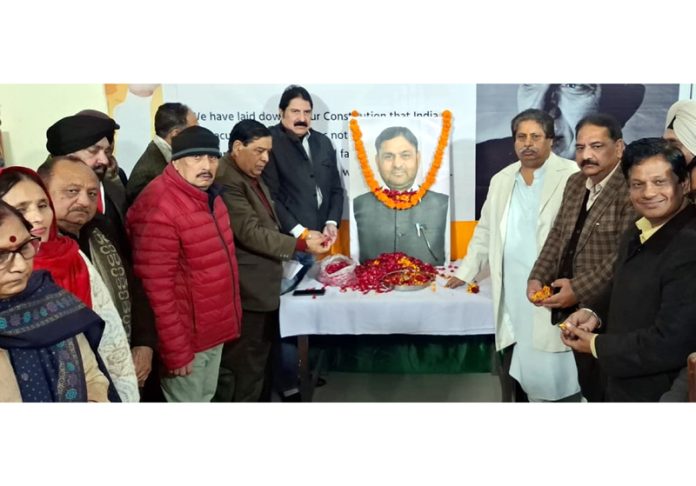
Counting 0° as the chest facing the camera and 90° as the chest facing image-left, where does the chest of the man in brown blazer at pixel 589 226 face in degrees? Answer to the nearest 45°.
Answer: approximately 45°

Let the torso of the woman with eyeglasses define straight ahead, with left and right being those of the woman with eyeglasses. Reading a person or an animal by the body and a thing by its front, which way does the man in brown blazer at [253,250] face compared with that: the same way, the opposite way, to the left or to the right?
to the left

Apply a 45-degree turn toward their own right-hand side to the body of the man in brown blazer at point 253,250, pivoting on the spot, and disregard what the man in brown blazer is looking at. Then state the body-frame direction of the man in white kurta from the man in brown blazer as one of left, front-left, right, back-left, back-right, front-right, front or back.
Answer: front-left

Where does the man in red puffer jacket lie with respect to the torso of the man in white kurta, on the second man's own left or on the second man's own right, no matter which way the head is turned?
on the second man's own right

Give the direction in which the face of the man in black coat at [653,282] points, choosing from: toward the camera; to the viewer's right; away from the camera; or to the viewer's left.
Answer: toward the camera

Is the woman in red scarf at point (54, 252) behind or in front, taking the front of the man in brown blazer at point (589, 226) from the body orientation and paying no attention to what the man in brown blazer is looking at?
in front

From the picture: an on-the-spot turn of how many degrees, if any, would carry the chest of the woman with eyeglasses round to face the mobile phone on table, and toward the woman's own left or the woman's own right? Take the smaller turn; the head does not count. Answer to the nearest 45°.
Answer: approximately 90° to the woman's own left

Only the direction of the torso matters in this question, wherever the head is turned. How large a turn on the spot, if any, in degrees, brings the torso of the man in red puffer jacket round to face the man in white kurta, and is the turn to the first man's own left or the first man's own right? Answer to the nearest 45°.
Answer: approximately 45° to the first man's own left

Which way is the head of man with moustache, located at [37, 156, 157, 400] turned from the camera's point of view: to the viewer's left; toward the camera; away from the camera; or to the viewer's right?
toward the camera

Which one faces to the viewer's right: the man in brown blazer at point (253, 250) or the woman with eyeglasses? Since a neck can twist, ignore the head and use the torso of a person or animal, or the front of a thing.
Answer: the man in brown blazer

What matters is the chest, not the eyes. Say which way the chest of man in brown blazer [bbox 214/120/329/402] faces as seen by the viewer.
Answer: to the viewer's right

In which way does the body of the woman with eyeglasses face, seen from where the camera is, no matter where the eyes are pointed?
toward the camera

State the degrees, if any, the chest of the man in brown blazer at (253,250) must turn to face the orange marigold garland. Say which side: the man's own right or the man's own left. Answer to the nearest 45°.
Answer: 0° — they already face it
